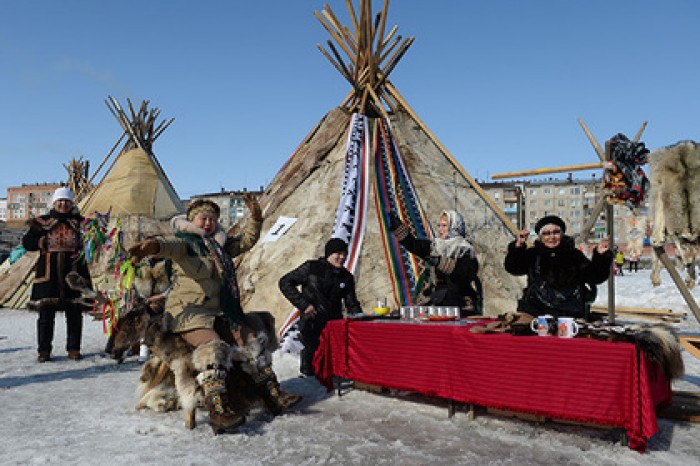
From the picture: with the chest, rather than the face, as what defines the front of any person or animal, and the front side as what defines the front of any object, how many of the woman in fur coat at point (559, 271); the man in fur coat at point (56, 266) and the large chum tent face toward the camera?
3

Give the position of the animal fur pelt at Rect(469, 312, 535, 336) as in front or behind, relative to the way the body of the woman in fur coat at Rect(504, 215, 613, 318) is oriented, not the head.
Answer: in front

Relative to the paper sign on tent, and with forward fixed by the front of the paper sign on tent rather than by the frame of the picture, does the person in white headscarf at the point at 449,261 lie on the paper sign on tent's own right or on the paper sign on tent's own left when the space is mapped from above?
on the paper sign on tent's own left

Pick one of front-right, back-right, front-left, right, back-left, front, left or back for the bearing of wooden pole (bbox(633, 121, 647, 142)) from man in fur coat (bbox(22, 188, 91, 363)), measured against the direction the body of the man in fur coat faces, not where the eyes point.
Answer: front-left

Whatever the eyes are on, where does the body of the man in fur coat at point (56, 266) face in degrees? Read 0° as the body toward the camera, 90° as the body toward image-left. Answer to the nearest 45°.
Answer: approximately 0°

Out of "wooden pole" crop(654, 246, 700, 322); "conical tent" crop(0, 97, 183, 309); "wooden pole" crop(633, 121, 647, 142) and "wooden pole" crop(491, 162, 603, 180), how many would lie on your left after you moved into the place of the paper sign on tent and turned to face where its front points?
3

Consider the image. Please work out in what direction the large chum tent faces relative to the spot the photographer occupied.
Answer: facing the viewer

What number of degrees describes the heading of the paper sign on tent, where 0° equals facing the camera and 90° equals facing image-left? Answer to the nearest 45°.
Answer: approximately 45°

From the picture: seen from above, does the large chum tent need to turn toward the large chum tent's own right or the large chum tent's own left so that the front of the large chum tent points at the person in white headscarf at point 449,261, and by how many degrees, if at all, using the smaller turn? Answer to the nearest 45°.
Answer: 0° — it already faces them

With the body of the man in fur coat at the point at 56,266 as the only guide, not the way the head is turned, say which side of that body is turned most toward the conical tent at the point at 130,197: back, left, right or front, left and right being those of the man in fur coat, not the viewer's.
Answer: back

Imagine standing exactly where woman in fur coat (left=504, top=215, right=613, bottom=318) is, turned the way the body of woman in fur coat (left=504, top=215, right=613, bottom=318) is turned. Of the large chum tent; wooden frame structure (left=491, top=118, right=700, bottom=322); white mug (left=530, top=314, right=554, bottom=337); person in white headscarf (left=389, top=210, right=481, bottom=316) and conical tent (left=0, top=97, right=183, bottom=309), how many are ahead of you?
1

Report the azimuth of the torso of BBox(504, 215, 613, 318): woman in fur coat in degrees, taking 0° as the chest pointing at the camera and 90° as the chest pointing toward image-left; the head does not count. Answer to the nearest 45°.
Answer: approximately 0°

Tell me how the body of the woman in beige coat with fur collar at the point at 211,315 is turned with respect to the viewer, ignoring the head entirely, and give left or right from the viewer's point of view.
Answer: facing the viewer and to the right of the viewer
